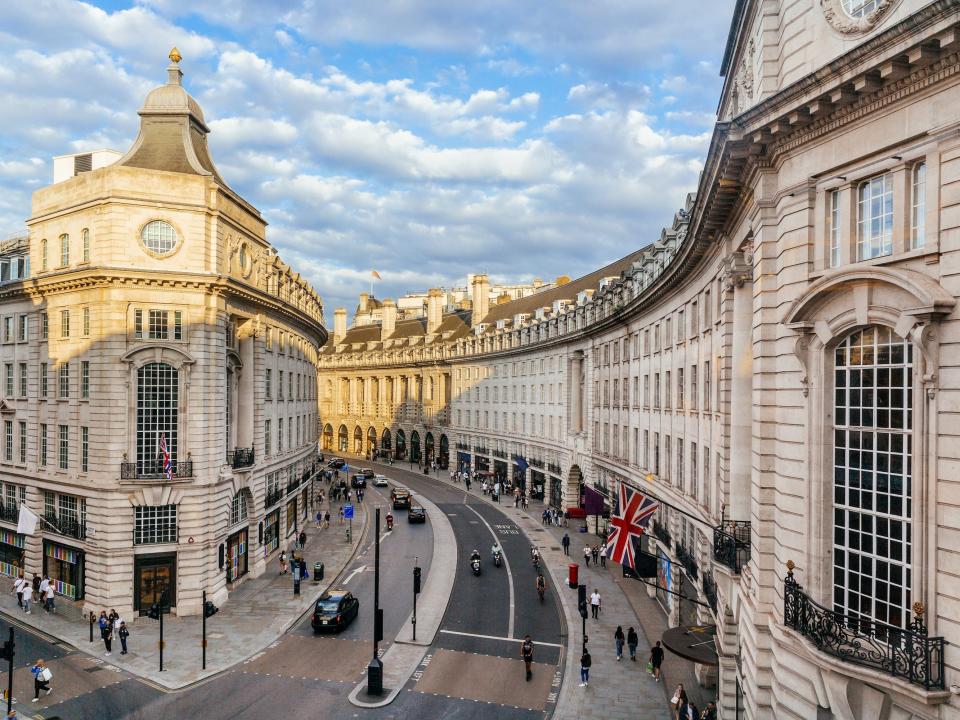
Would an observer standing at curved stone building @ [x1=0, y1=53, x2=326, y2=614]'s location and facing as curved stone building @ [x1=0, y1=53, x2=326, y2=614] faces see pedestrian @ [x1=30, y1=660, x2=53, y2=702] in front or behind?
in front

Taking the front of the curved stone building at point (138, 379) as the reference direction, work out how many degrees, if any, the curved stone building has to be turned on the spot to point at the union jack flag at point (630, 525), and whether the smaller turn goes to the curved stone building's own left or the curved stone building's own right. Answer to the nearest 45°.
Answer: approximately 45° to the curved stone building's own left

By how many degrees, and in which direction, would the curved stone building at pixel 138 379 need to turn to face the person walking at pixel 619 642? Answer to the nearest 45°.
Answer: approximately 45° to its left

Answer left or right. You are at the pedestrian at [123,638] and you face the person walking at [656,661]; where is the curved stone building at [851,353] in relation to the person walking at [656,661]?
right

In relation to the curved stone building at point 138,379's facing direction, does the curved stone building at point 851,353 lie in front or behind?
in front

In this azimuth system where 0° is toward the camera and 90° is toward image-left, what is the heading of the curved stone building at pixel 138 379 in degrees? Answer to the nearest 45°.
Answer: approximately 0°
